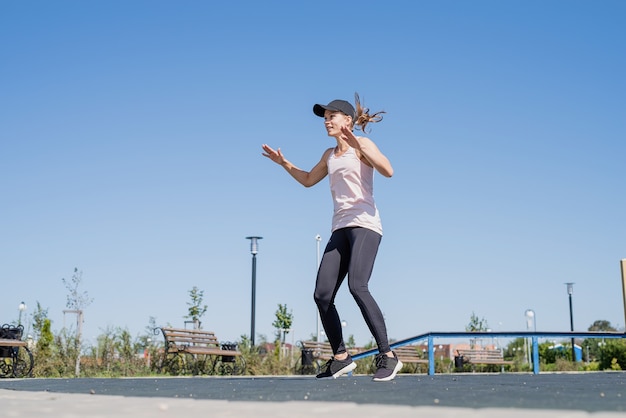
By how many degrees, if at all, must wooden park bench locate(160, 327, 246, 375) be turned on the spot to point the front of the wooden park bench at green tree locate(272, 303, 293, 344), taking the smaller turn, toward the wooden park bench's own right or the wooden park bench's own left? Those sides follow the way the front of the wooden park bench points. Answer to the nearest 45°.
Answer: approximately 135° to the wooden park bench's own left

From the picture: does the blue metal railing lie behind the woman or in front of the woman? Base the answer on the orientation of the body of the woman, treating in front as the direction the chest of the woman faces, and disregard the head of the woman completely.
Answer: behind

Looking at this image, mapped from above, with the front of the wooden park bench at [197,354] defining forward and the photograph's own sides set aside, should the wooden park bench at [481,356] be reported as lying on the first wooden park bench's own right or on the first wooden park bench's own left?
on the first wooden park bench's own left

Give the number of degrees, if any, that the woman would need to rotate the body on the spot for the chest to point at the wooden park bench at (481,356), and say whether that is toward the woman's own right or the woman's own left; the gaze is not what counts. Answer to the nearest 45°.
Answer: approximately 135° to the woman's own right

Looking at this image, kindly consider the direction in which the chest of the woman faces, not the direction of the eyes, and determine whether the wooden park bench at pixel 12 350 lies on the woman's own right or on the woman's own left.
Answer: on the woman's own right

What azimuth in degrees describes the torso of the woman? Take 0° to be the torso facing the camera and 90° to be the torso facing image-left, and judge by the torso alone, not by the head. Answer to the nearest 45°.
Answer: approximately 45°

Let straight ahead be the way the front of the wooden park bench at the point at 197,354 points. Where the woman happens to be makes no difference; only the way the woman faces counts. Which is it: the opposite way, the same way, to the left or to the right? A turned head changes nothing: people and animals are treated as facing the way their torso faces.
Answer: to the right

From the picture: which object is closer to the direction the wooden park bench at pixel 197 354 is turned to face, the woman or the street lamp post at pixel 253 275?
the woman

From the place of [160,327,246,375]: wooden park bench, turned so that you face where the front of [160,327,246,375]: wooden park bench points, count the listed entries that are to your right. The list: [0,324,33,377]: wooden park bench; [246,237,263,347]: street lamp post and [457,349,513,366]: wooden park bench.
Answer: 1

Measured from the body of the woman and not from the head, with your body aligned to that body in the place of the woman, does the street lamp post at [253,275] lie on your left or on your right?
on your right
